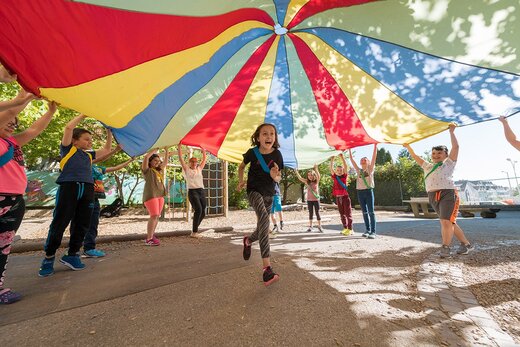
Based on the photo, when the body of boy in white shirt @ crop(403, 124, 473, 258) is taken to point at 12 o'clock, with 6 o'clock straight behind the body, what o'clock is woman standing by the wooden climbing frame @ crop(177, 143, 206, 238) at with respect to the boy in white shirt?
The woman standing by the wooden climbing frame is roughly at 1 o'clock from the boy in white shirt.

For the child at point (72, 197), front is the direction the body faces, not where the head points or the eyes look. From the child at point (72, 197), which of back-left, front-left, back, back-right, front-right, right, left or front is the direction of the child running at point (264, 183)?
front

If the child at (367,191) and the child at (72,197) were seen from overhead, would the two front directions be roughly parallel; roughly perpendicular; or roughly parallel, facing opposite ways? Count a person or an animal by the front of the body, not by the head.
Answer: roughly perpendicular

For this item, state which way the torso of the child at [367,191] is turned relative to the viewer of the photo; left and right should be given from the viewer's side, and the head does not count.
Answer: facing the viewer

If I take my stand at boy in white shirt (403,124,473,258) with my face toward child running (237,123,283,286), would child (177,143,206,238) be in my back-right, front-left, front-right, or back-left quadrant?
front-right

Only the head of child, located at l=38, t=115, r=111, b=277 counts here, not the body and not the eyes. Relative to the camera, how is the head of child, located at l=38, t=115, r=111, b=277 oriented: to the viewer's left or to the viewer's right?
to the viewer's right

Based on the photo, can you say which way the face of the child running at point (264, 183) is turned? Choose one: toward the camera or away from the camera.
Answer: toward the camera

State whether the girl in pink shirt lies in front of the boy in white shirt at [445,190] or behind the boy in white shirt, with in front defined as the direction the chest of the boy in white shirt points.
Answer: in front

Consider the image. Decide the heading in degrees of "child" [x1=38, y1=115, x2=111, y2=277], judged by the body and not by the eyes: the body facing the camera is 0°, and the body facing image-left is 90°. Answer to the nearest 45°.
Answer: approximately 315°
